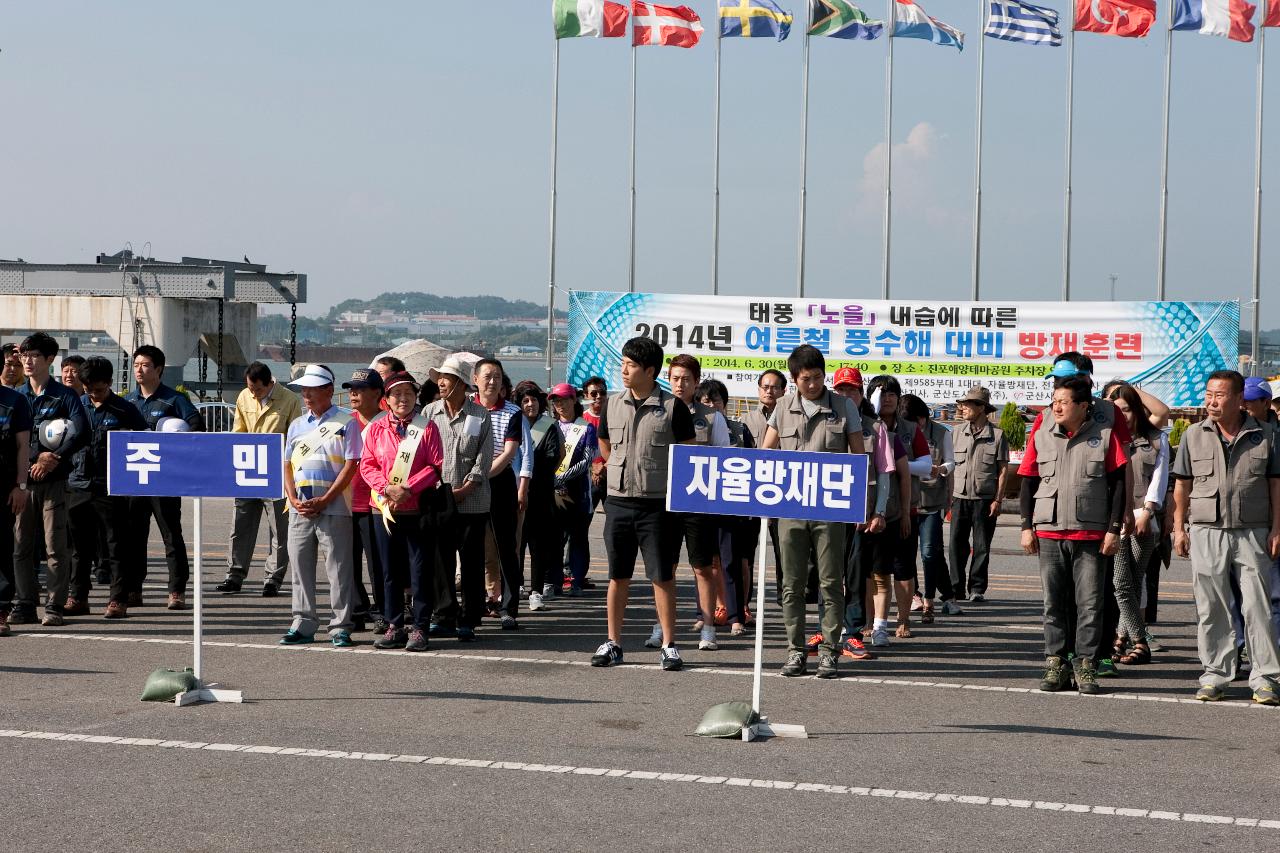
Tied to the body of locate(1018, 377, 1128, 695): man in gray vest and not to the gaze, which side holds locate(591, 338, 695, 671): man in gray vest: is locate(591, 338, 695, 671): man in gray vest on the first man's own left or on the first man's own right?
on the first man's own right

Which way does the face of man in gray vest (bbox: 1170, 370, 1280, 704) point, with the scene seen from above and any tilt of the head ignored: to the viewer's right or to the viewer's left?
to the viewer's left

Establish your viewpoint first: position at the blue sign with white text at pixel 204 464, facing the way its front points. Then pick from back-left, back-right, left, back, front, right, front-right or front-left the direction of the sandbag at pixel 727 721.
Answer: front-left

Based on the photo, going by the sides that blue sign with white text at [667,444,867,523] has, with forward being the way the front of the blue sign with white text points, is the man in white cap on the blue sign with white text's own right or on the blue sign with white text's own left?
on the blue sign with white text's own right

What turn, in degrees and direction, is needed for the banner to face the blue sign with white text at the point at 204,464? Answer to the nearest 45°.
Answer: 0° — it already faces it

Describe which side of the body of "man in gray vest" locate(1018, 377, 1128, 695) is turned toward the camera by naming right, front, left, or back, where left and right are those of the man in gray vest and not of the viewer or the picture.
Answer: front

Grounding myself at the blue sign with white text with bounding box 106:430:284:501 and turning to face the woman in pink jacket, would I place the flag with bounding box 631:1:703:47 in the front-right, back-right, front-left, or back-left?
front-left

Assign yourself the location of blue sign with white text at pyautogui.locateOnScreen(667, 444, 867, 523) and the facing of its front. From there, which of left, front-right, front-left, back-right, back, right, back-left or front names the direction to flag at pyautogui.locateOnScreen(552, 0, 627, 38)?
back

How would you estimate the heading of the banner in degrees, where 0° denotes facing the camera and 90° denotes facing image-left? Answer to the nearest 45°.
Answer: approximately 0°

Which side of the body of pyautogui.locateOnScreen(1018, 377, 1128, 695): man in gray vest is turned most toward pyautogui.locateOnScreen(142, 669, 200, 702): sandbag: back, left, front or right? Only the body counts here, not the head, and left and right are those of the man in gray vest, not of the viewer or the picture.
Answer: right

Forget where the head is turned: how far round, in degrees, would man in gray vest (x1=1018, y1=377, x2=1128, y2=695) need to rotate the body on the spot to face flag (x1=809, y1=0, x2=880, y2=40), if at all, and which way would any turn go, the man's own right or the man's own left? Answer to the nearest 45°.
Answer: approximately 180°

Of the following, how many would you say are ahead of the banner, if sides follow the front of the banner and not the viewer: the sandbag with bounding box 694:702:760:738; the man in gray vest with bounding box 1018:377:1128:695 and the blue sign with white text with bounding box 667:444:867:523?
3

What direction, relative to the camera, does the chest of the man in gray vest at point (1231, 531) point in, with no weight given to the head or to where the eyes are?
toward the camera

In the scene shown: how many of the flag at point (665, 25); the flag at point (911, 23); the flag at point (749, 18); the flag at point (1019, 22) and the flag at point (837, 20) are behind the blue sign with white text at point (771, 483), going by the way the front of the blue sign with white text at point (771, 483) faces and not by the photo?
5

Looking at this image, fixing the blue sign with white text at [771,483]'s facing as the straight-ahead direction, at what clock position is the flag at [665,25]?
The flag is roughly at 6 o'clock from the blue sign with white text.

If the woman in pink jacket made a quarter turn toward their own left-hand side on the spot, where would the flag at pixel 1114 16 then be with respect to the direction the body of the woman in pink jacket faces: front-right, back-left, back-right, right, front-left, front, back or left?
front-left

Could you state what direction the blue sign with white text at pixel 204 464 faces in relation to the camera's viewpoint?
facing the viewer

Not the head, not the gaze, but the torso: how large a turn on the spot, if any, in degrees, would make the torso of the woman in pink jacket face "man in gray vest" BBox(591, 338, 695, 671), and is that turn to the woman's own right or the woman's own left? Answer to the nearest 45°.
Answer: approximately 45° to the woman's own left
